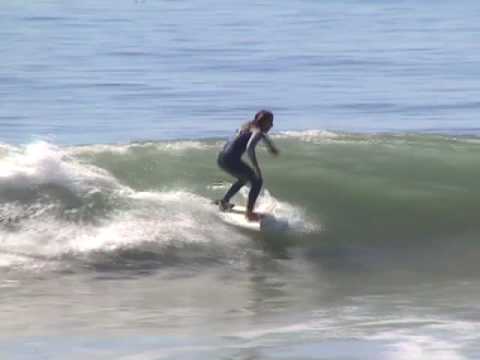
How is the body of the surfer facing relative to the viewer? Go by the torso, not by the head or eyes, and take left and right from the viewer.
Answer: facing to the right of the viewer
